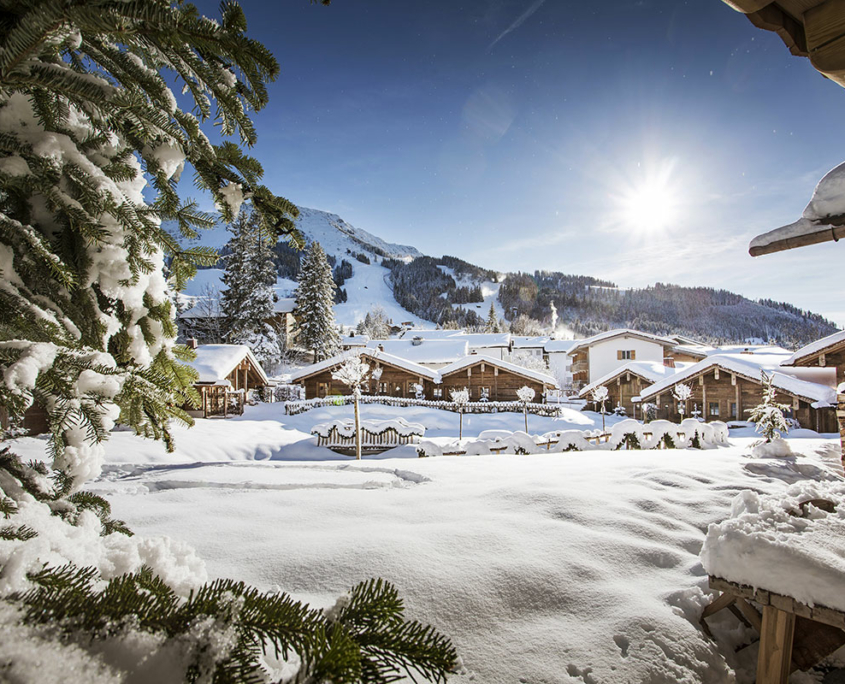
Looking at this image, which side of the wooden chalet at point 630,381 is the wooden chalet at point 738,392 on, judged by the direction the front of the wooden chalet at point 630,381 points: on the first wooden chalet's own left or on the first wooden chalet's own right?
on the first wooden chalet's own left

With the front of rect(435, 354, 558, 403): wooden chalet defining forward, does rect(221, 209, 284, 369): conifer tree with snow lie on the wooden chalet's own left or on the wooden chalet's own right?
on the wooden chalet's own right

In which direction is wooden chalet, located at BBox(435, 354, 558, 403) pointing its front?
toward the camera

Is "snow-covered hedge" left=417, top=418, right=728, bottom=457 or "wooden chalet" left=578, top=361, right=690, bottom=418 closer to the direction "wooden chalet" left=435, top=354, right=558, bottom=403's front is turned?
the snow-covered hedge

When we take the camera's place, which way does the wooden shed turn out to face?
facing the viewer and to the right of the viewer

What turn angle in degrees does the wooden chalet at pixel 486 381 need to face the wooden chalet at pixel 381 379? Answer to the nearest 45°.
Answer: approximately 90° to its right

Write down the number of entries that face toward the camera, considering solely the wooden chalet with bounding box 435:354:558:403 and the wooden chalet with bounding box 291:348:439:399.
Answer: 2

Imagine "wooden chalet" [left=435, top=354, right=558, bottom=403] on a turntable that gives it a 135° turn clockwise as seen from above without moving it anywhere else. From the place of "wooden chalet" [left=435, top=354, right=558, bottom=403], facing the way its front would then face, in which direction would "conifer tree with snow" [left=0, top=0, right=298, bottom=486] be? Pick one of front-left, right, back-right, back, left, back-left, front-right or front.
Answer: back-left

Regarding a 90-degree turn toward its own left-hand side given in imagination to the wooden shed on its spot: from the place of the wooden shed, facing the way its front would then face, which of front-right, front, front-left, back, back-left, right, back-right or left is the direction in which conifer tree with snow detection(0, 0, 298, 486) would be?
back-right

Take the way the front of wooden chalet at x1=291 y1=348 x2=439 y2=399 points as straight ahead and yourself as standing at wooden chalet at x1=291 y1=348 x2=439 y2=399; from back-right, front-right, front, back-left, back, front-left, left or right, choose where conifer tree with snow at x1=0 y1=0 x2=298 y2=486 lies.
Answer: front

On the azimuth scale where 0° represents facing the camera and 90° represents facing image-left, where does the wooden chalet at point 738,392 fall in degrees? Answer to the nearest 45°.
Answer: approximately 45°

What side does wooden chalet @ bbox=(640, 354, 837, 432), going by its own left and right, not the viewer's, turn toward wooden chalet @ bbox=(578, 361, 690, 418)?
right

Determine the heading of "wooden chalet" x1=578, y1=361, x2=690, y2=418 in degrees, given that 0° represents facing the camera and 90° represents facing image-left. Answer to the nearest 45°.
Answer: approximately 45°
